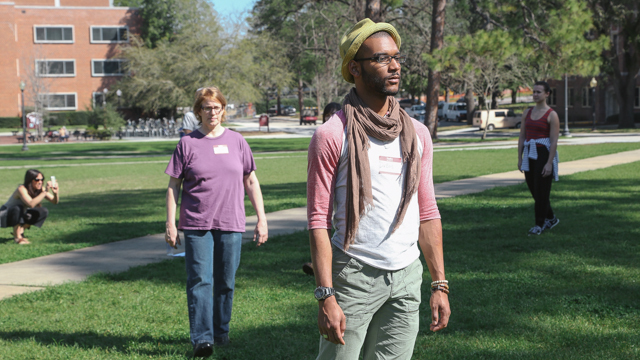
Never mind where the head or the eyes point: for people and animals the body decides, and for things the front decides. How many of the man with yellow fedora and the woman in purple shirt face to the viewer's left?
0

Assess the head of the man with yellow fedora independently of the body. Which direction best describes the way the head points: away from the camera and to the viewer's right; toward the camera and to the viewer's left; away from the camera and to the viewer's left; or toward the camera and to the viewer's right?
toward the camera and to the viewer's right

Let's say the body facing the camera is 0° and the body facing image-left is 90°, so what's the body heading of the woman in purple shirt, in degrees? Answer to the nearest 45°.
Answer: approximately 0°

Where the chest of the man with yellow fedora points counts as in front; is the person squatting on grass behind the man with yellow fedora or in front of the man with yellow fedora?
behind

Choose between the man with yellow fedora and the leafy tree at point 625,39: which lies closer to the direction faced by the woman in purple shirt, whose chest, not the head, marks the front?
the man with yellow fedora

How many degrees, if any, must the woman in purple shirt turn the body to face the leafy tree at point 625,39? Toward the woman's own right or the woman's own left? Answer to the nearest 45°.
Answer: approximately 135° to the woman's own left

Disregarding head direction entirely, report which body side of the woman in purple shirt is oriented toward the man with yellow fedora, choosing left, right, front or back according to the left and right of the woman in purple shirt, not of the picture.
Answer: front

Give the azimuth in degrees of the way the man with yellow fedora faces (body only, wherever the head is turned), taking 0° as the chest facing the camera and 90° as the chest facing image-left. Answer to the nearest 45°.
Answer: approximately 315°

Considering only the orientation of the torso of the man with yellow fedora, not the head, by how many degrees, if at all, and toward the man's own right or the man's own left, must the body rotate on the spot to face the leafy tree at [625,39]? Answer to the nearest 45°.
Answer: approximately 135° to the man's own left

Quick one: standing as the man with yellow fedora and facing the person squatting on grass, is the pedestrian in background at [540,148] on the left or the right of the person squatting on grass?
right
